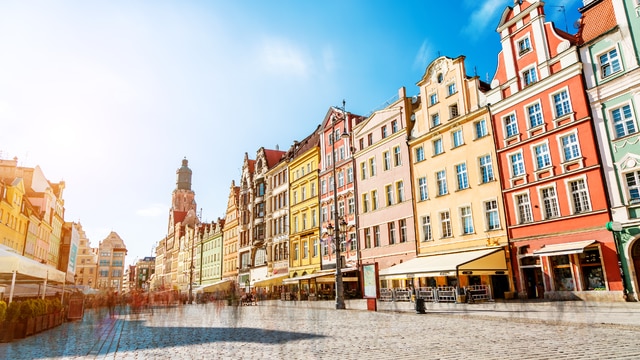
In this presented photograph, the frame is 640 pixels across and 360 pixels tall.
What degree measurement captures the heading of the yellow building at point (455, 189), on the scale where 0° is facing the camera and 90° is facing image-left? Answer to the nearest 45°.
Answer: approximately 45°

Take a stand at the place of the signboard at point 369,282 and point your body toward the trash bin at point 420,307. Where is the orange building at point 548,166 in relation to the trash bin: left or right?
left

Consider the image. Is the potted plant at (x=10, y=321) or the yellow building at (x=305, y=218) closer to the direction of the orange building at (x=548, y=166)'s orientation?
the potted plant

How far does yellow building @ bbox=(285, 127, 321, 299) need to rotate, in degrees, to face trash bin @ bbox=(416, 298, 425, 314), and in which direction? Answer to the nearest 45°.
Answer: approximately 45° to its left

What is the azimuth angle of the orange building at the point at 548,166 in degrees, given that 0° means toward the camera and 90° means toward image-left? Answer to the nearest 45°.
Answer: approximately 45°

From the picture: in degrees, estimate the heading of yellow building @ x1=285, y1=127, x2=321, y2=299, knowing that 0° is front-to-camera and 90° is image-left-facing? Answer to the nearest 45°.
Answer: approximately 45°

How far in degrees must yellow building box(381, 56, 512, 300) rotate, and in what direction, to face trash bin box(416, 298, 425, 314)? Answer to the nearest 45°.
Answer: approximately 45° to its left

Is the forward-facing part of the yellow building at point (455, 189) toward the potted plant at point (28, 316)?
yes
